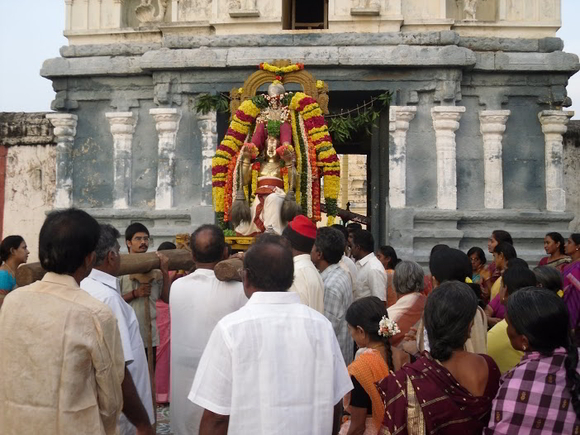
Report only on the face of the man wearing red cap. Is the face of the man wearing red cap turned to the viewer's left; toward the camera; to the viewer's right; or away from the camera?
away from the camera

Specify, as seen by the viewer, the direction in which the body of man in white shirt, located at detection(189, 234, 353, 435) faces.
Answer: away from the camera

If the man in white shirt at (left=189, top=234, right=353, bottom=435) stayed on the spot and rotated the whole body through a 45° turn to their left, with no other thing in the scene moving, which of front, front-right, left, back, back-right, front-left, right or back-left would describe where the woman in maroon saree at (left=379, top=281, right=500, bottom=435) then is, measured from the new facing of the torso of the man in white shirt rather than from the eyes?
back-right

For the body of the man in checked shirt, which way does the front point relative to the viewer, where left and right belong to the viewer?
facing away from the viewer and to the left of the viewer

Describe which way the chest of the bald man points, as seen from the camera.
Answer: away from the camera

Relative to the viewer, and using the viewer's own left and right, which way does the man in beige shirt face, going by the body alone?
facing away from the viewer and to the right of the viewer

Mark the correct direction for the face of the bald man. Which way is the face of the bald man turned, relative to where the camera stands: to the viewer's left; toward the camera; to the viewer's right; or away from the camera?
away from the camera

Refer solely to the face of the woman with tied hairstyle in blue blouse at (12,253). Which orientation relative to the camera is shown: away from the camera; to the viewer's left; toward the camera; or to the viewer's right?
to the viewer's right

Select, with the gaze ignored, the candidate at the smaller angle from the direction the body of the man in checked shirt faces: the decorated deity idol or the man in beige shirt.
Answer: the decorated deity idol
